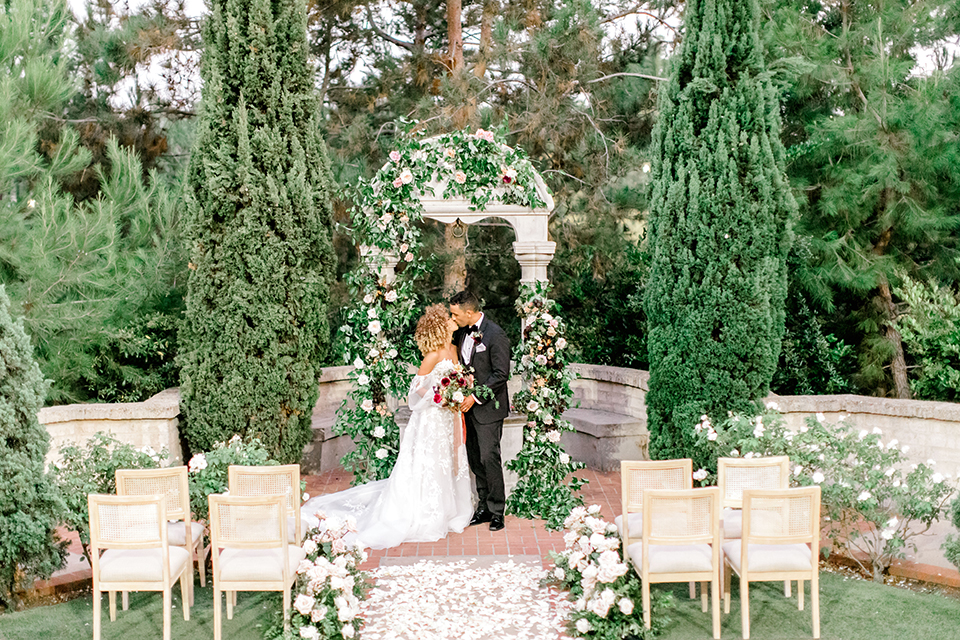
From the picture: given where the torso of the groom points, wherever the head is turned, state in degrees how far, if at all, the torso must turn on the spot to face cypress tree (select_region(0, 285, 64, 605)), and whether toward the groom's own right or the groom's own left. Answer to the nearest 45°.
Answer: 0° — they already face it

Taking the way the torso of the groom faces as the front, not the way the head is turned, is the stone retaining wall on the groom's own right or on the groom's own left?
on the groom's own right

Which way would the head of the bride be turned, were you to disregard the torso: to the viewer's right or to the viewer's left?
to the viewer's right

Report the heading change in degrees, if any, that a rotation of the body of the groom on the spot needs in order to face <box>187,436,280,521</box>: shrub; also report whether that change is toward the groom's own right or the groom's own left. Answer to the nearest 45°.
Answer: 0° — they already face it

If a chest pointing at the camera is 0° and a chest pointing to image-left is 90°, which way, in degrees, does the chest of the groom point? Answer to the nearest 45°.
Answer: approximately 45°

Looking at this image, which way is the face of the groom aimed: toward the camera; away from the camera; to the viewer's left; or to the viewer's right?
to the viewer's left

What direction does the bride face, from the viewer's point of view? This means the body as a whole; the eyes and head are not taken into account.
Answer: to the viewer's right

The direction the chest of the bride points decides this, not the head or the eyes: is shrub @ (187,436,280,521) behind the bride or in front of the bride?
behind

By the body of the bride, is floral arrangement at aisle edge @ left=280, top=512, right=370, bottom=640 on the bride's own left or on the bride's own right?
on the bride's own right

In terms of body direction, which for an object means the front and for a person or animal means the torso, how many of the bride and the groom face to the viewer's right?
1

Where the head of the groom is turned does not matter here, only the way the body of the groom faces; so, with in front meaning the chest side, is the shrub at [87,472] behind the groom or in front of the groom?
in front

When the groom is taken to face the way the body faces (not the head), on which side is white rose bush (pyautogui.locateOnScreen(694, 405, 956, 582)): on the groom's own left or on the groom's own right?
on the groom's own left
